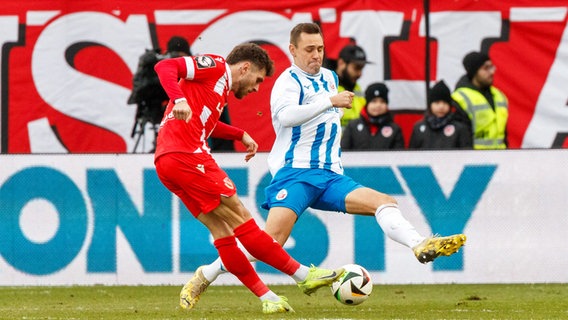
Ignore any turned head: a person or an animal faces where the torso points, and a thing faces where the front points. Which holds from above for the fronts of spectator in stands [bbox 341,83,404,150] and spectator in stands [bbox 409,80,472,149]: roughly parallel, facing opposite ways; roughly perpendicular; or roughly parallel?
roughly parallel

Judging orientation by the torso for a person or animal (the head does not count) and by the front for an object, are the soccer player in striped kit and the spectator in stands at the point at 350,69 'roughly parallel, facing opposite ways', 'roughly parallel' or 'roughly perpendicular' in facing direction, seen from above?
roughly parallel

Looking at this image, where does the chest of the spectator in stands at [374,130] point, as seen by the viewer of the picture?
toward the camera

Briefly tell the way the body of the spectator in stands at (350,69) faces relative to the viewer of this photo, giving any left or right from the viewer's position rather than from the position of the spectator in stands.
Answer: facing the viewer and to the right of the viewer

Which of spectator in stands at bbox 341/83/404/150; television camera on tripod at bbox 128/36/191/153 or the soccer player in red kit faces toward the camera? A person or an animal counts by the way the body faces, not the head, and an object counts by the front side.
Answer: spectator in stands at bbox 341/83/404/150

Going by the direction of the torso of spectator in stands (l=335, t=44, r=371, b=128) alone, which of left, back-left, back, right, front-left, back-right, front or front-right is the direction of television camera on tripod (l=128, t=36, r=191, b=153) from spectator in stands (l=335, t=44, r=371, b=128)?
back-right

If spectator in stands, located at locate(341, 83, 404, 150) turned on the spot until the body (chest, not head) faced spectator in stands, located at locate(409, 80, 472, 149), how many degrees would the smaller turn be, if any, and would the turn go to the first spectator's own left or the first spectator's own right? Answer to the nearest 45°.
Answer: approximately 90° to the first spectator's own left

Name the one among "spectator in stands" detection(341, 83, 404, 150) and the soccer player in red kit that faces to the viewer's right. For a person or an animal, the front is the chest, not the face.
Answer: the soccer player in red kit

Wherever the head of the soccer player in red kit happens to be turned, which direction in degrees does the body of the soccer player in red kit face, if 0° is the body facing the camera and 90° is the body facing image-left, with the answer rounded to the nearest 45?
approximately 270°

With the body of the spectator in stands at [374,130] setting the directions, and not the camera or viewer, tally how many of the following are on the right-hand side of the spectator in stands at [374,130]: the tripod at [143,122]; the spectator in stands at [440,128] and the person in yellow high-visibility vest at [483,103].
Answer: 1
